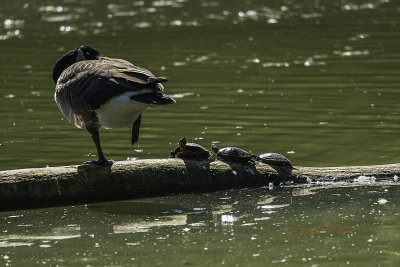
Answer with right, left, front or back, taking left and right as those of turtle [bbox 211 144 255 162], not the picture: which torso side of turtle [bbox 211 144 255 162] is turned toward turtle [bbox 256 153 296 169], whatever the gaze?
back

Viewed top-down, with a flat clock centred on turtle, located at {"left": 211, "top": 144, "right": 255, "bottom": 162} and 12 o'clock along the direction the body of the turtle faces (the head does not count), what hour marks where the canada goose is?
The canada goose is roughly at 12 o'clock from the turtle.

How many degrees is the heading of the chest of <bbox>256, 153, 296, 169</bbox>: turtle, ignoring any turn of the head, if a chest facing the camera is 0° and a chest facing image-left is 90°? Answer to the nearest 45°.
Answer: approximately 90°

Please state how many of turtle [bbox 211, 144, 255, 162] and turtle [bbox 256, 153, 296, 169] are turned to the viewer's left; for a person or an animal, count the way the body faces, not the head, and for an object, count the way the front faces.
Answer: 2

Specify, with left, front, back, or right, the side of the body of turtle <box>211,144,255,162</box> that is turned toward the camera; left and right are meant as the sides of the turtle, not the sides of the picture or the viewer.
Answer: left
